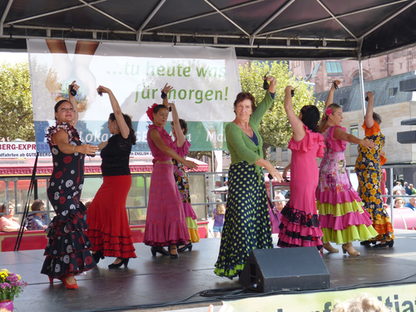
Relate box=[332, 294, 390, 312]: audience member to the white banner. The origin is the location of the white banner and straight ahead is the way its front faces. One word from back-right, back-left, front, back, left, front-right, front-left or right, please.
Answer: front

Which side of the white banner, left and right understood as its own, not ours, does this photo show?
front

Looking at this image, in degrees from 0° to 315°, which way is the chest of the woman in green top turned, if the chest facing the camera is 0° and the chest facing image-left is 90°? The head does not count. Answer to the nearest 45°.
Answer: approximately 315°

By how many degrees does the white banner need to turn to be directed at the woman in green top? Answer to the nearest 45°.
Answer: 0° — it already faces them

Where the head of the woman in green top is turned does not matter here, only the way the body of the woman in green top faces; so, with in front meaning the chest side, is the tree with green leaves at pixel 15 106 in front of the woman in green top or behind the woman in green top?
behind

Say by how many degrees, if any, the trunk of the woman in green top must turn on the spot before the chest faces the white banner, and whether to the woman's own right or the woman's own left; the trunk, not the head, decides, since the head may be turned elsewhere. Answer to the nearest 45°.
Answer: approximately 180°

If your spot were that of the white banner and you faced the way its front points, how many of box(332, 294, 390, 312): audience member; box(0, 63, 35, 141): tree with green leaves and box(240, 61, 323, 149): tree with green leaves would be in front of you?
1

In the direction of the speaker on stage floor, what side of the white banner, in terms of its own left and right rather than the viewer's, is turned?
front

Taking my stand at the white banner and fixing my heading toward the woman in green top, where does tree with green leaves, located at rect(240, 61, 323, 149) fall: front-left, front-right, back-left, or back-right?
back-left

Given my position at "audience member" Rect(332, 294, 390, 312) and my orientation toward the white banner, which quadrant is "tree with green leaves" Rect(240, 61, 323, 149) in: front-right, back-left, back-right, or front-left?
front-right

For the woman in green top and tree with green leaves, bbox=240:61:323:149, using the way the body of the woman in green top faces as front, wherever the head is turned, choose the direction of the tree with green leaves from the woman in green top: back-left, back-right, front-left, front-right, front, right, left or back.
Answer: back-left

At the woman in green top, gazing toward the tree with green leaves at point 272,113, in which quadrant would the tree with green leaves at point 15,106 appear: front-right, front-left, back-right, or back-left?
front-left

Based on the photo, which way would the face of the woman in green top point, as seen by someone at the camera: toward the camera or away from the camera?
toward the camera

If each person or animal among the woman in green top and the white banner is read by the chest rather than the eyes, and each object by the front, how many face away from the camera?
0

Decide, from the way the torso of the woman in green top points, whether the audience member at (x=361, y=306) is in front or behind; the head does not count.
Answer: in front

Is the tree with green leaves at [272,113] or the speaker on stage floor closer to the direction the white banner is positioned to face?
the speaker on stage floor
